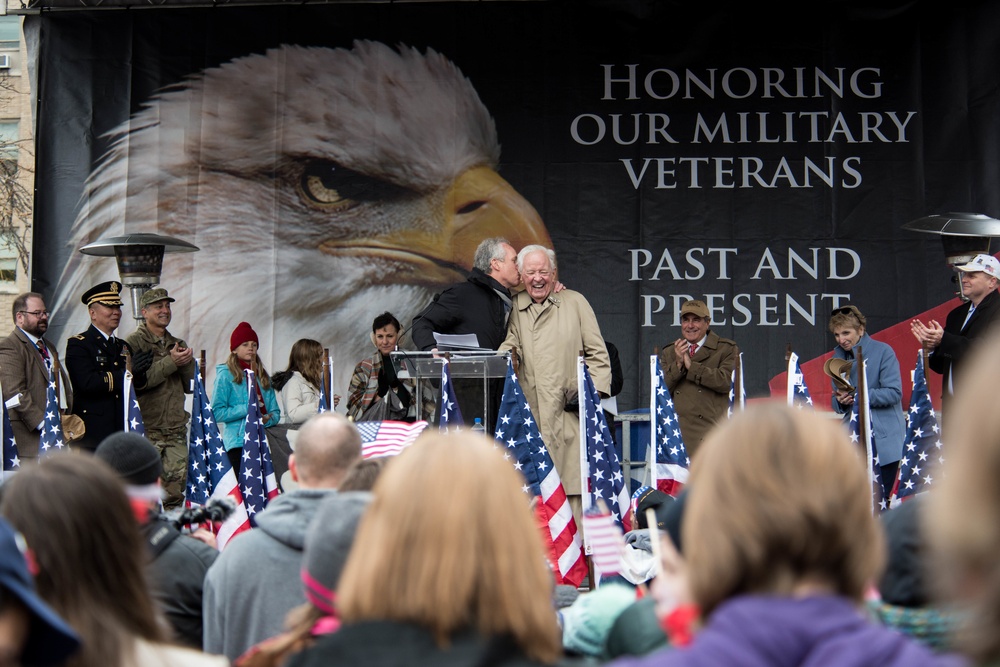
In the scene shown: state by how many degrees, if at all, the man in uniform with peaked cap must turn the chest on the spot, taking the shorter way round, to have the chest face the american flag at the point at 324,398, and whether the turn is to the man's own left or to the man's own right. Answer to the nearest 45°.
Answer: approximately 45° to the man's own left

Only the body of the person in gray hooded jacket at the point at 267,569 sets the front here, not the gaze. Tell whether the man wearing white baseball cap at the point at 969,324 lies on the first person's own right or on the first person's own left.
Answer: on the first person's own right

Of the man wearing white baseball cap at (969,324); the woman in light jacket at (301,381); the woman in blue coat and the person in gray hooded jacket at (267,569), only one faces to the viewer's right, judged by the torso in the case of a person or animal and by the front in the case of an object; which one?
the woman in light jacket

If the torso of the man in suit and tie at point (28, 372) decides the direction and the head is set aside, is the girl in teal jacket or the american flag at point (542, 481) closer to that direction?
the american flag

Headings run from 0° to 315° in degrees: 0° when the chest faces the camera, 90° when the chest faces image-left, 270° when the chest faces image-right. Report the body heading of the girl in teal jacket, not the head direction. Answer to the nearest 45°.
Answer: approximately 315°

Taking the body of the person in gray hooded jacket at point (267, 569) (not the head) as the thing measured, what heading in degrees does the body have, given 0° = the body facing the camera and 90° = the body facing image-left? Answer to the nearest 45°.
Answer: approximately 180°
